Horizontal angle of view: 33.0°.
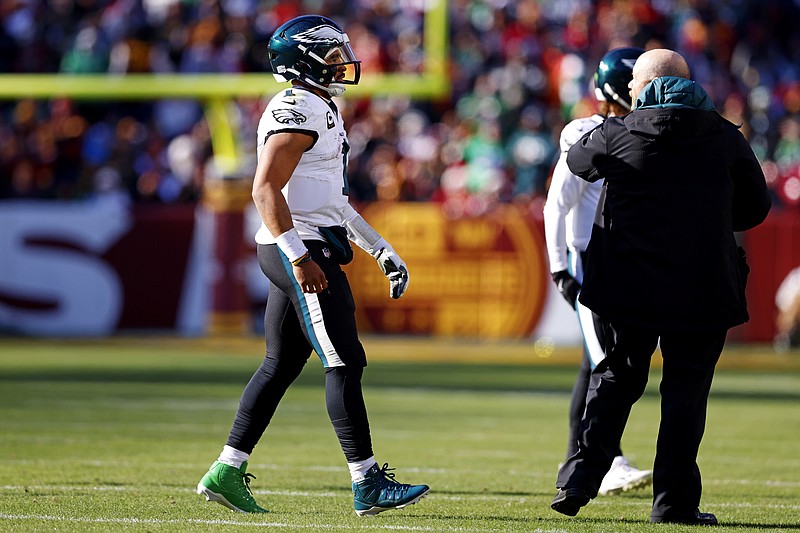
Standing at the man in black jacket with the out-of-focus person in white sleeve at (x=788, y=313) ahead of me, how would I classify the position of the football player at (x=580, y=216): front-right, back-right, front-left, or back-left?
front-left

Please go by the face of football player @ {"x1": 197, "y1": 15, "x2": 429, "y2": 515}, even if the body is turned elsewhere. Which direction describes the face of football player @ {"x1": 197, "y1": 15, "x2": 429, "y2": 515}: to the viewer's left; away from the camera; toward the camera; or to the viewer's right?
to the viewer's right

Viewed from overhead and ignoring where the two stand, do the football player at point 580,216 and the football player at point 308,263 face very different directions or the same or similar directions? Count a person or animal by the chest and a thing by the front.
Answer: same or similar directions

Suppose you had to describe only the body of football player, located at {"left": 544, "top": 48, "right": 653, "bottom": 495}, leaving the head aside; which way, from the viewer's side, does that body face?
to the viewer's right

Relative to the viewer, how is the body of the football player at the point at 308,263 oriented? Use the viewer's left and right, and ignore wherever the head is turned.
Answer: facing to the right of the viewer

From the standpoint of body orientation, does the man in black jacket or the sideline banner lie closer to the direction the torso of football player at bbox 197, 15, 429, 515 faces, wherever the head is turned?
the man in black jacket

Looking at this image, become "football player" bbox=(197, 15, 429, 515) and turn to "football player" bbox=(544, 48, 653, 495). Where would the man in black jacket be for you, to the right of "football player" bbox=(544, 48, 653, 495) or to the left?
right

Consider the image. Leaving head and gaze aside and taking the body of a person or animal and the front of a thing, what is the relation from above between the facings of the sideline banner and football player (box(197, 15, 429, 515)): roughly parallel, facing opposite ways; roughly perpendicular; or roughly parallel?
roughly perpendicular

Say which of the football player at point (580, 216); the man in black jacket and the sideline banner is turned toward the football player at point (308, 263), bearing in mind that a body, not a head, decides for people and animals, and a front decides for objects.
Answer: the sideline banner

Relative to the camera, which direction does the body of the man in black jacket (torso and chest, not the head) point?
away from the camera

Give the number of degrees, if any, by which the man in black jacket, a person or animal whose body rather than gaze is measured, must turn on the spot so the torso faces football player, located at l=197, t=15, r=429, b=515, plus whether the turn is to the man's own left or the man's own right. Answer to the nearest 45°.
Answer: approximately 90° to the man's own left

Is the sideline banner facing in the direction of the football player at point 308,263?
yes

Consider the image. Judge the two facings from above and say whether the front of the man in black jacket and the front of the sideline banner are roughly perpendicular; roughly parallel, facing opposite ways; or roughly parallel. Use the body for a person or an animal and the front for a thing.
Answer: roughly parallel, facing opposite ways

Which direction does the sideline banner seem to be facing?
toward the camera

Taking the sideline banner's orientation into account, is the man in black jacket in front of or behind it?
in front

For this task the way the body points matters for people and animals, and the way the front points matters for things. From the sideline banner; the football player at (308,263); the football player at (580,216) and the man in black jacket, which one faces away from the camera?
the man in black jacket

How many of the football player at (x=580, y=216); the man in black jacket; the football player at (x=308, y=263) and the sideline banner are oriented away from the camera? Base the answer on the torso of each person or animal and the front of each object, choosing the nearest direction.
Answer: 1
